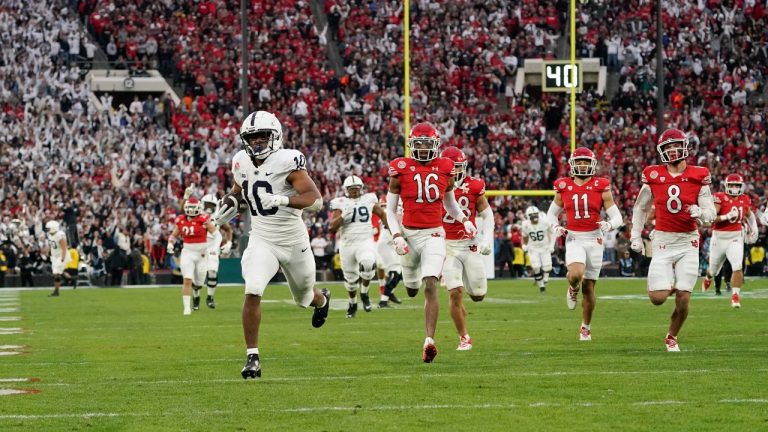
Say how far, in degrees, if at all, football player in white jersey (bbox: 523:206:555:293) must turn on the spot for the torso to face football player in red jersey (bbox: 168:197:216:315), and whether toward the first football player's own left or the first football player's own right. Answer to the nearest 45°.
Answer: approximately 45° to the first football player's own right

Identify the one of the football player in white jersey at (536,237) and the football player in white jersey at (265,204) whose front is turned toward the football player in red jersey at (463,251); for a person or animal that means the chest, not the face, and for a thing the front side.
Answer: the football player in white jersey at (536,237)

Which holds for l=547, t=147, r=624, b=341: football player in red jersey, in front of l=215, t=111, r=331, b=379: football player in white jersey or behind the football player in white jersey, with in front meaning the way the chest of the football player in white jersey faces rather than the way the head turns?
behind

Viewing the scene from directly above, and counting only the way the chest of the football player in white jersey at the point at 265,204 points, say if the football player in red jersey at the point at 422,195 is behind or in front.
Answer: behind

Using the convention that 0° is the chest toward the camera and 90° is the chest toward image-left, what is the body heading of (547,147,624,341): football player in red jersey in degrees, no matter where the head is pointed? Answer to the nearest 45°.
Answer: approximately 0°

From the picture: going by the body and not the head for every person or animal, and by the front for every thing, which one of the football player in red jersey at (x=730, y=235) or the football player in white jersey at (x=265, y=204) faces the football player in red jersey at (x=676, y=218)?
the football player in red jersey at (x=730, y=235)
